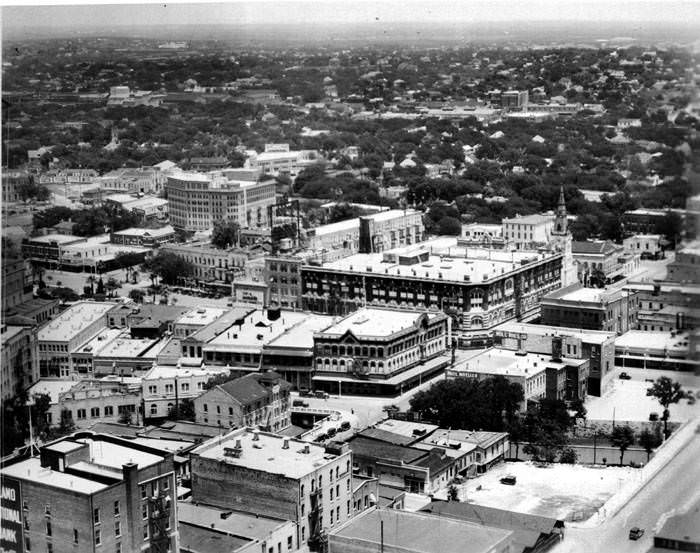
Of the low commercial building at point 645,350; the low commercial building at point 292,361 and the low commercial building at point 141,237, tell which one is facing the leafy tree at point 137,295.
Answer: the low commercial building at point 141,237

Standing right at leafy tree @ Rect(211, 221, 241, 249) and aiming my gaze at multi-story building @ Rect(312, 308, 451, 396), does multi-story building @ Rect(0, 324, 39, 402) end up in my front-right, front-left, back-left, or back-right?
front-right

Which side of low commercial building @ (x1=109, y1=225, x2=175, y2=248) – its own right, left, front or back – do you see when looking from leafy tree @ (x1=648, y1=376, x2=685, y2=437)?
front

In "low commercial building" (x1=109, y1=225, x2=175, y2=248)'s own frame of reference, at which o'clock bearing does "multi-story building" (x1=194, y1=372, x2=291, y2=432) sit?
The multi-story building is roughly at 12 o'clock from the low commercial building.

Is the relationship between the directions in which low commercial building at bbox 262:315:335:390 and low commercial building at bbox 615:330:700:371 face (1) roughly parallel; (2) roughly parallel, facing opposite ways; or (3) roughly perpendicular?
roughly parallel

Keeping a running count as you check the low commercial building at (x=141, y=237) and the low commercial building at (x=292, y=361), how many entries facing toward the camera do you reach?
2

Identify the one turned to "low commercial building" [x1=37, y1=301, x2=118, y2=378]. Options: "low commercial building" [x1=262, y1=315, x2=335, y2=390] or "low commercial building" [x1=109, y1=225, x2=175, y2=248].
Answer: "low commercial building" [x1=109, y1=225, x2=175, y2=248]

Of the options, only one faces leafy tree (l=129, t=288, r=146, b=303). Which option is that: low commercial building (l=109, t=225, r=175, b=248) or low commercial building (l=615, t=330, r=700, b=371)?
low commercial building (l=109, t=225, r=175, b=248)

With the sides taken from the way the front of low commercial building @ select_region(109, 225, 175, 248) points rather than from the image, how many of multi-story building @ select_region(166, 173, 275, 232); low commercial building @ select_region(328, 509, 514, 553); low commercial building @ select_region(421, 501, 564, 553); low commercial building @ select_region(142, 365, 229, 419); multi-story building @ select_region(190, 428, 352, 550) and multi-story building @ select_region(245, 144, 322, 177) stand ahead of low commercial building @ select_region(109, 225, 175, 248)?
4

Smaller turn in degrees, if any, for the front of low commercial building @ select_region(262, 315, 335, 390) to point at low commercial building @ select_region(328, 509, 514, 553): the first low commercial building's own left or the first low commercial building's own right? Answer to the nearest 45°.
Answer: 0° — it already faces it

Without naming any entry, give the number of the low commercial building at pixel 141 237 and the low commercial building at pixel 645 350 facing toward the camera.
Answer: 2

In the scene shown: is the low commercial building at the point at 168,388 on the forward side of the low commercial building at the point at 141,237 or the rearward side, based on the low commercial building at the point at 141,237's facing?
on the forward side

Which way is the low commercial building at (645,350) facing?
toward the camera

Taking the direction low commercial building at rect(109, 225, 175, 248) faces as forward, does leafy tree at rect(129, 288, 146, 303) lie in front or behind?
in front

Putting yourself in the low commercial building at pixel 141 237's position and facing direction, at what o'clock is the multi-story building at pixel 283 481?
The multi-story building is roughly at 12 o'clock from the low commercial building.

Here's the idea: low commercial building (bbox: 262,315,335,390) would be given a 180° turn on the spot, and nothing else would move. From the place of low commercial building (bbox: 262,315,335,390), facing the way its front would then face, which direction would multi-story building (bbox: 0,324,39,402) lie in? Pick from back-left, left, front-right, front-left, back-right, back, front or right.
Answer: back-left

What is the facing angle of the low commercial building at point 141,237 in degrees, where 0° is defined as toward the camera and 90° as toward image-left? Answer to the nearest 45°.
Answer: approximately 0°

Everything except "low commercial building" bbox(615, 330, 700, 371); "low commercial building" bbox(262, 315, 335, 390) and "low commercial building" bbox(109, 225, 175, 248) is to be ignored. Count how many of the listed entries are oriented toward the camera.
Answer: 3

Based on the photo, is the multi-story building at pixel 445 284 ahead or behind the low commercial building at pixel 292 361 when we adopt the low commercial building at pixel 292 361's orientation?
behind

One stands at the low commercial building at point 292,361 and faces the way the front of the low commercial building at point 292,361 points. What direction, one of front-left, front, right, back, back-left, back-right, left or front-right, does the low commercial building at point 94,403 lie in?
front-right
